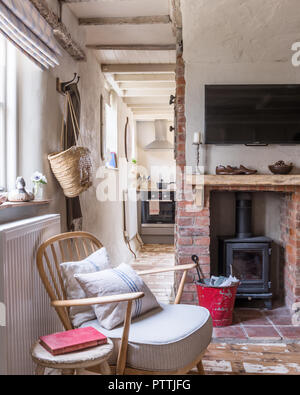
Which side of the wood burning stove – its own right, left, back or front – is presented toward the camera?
front

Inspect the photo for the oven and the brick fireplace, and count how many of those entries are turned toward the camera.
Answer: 2

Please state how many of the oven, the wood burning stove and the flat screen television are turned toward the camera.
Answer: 3

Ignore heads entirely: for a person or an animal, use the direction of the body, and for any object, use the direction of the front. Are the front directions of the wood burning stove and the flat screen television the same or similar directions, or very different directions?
same or similar directions

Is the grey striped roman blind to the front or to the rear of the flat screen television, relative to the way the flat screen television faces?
to the front

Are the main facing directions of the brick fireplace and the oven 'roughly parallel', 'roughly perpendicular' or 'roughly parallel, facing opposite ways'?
roughly parallel

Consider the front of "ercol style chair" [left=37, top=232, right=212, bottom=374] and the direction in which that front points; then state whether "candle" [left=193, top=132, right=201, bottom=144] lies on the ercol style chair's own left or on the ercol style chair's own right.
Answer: on the ercol style chair's own left

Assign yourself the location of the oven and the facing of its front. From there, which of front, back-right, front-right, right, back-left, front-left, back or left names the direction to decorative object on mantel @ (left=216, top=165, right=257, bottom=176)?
front

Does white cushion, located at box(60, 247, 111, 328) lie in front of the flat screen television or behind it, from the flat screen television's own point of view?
in front

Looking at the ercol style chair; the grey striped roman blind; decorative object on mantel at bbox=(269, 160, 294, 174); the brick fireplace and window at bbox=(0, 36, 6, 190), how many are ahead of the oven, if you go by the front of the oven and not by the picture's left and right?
5

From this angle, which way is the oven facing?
toward the camera

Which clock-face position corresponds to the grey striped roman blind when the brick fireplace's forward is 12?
The grey striped roman blind is roughly at 1 o'clock from the brick fireplace.

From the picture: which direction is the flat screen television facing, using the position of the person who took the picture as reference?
facing the viewer
